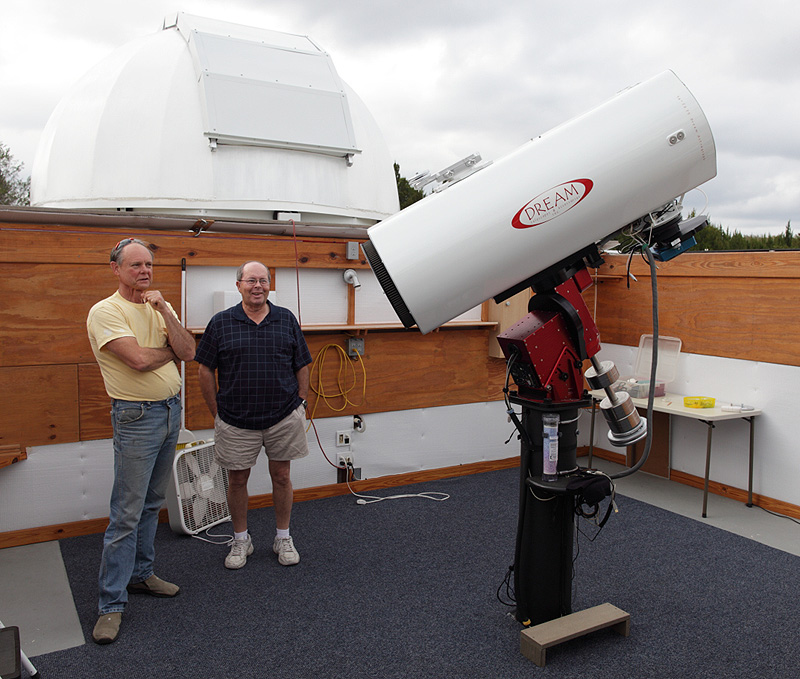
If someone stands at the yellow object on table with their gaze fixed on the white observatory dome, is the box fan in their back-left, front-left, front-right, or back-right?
front-left

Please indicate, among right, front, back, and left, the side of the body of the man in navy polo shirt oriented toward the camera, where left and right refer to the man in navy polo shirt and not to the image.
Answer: front

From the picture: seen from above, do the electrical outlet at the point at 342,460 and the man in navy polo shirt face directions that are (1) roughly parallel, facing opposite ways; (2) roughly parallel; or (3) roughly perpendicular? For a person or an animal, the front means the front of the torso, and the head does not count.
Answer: roughly parallel

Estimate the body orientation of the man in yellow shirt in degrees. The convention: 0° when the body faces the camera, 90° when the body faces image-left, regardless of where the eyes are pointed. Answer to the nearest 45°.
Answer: approximately 315°

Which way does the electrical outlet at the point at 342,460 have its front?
toward the camera

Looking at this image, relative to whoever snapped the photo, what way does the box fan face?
facing the viewer and to the right of the viewer

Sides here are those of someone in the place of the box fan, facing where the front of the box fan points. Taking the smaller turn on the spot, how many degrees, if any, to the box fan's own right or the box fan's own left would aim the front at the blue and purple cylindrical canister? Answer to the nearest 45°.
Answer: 0° — it already faces it

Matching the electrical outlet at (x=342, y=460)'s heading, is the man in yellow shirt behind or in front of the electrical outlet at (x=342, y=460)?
in front

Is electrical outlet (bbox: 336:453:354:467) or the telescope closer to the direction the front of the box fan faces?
the telescope

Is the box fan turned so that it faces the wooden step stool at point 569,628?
yes

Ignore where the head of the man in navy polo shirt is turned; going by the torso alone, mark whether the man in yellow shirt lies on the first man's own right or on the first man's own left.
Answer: on the first man's own right

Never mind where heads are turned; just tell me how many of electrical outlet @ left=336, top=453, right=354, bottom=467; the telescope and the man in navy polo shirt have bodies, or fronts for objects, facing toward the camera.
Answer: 2
